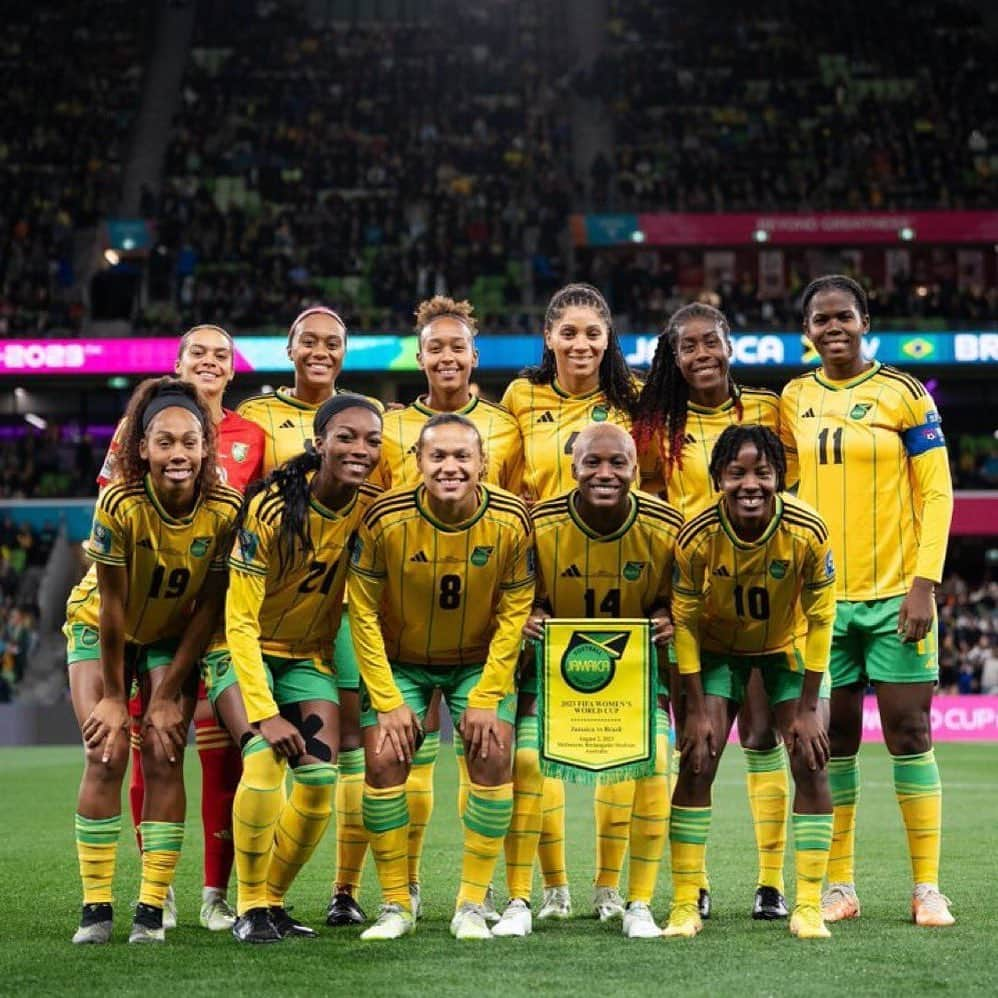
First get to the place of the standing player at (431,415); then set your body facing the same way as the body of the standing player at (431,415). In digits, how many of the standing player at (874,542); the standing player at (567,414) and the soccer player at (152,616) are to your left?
2

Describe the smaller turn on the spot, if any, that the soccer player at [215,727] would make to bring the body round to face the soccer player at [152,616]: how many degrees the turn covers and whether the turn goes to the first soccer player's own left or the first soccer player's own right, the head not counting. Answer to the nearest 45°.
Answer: approximately 45° to the first soccer player's own right

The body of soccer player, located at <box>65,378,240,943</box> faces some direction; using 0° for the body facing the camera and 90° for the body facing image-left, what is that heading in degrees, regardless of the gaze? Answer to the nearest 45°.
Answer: approximately 0°

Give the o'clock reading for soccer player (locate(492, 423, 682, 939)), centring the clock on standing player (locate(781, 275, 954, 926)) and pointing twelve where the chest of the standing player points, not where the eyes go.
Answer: The soccer player is roughly at 2 o'clock from the standing player.

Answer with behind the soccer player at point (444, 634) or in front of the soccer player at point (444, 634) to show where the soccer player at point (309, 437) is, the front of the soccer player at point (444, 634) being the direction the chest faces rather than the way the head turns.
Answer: behind

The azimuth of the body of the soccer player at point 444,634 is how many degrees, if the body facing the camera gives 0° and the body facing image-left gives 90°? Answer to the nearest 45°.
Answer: approximately 0°

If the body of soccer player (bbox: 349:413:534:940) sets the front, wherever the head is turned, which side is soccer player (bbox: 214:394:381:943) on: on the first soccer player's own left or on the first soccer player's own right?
on the first soccer player's own right

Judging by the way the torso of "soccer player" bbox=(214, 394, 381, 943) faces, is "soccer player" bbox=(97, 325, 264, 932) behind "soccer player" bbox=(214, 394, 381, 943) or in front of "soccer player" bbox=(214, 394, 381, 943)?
behind
